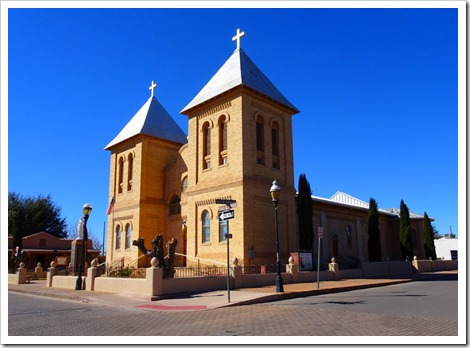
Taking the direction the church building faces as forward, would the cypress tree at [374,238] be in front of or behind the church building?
behind

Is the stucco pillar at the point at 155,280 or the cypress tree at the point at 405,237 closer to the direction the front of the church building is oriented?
the stucco pillar

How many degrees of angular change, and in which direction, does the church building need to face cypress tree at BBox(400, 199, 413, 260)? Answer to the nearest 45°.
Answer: approximately 180°

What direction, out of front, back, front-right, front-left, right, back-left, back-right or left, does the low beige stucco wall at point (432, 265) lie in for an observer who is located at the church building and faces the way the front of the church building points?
back

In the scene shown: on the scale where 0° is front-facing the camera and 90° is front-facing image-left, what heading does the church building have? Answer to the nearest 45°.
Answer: approximately 45°

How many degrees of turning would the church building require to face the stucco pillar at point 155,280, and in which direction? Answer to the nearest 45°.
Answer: approximately 45° to its left

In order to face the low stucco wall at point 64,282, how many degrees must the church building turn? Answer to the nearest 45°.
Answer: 0° — it already faces it

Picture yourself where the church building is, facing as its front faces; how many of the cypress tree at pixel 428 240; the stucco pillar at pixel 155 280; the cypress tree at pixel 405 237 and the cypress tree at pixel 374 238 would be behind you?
3

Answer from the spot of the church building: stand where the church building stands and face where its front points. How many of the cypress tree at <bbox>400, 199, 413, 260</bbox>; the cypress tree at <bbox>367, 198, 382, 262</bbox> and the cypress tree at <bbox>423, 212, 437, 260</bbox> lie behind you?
3

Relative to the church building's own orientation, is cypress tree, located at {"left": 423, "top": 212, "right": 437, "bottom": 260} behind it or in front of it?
behind

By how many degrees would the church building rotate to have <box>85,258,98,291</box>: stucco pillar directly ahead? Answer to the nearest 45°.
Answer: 0° — it already faces it
